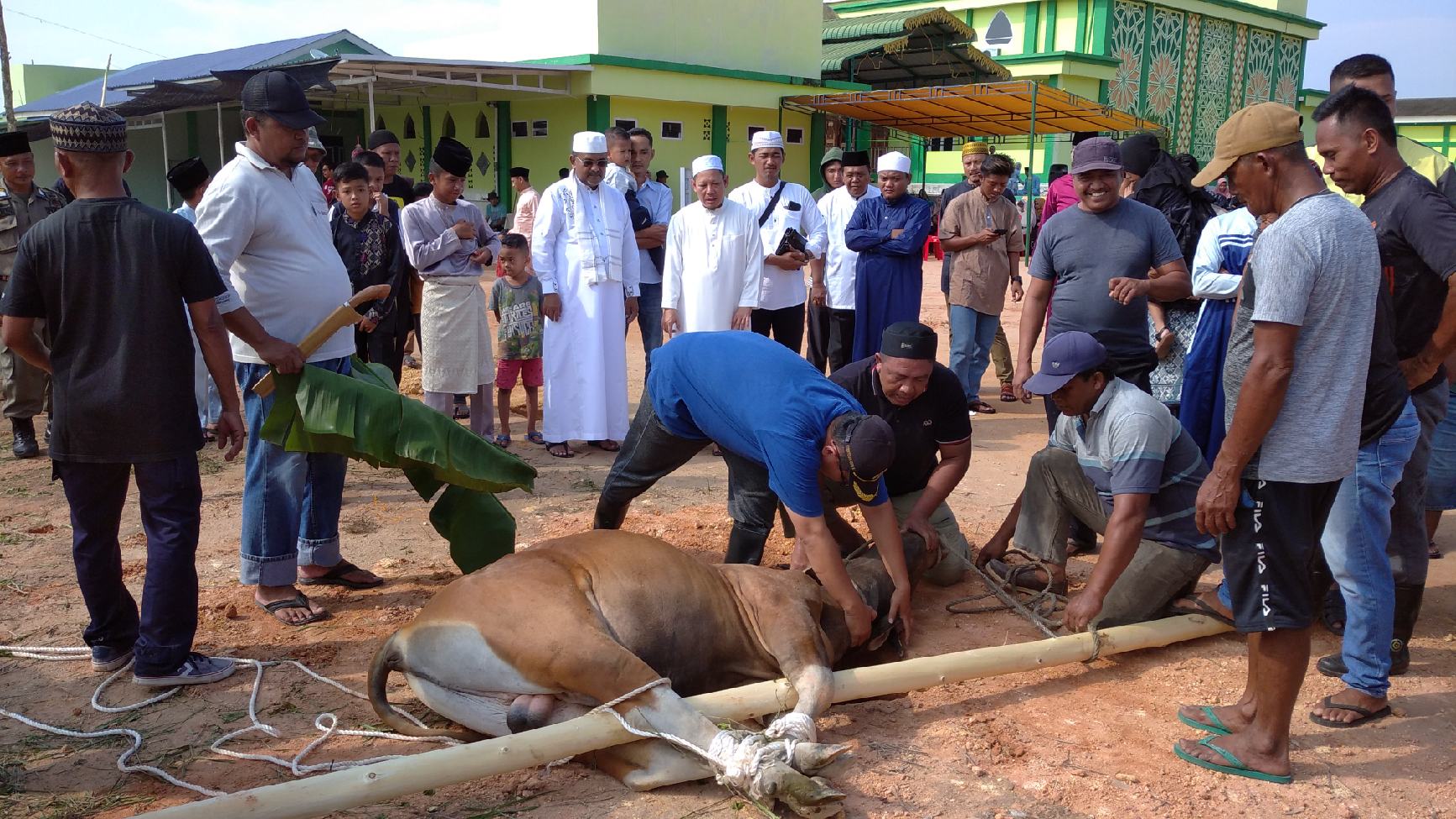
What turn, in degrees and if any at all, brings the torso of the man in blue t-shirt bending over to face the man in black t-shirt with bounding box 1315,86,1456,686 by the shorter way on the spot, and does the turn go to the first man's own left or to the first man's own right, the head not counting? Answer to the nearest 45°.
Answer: approximately 45° to the first man's own left

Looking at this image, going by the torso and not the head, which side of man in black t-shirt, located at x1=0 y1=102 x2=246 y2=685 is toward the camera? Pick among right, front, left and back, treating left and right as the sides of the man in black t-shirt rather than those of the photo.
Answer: back

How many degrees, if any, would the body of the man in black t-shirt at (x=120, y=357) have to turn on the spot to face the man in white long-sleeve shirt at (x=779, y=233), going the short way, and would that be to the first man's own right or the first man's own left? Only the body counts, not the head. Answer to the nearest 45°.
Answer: approximately 45° to the first man's own right

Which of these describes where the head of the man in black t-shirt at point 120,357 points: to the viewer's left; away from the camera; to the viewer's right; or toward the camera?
away from the camera

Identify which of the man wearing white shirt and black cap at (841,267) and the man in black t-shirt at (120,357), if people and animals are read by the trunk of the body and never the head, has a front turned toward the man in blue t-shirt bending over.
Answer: the man wearing white shirt and black cap

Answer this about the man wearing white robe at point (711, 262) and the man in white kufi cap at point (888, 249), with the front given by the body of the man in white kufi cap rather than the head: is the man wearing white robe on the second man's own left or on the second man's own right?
on the second man's own right

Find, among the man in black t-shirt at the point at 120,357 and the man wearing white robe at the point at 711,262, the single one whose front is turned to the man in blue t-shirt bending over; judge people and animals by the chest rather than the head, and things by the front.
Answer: the man wearing white robe

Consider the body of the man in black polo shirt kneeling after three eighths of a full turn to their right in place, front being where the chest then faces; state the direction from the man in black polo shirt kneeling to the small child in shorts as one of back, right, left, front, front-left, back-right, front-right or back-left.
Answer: front

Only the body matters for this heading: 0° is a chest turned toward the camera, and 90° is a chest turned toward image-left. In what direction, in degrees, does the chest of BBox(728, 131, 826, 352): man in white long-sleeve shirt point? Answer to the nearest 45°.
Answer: approximately 0°

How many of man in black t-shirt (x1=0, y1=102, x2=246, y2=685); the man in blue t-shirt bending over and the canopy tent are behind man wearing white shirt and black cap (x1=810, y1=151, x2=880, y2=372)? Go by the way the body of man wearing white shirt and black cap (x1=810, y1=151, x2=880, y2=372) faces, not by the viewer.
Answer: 1
